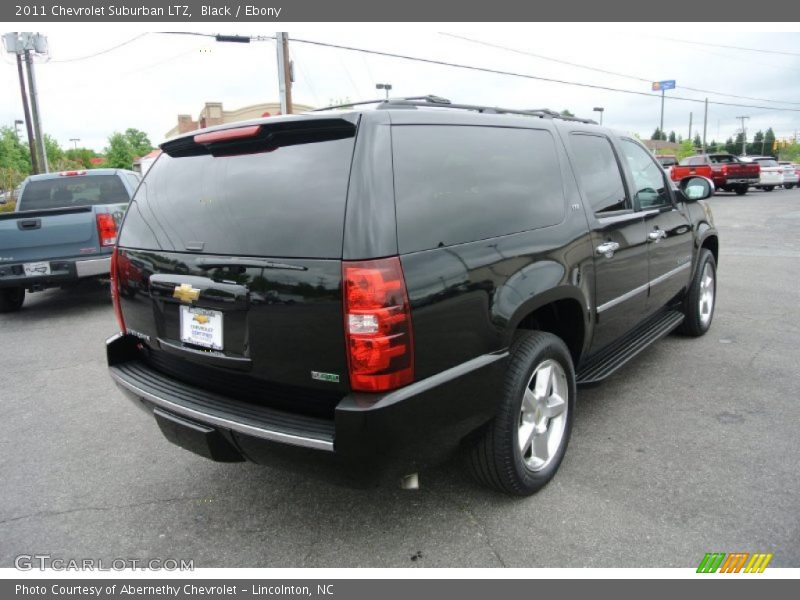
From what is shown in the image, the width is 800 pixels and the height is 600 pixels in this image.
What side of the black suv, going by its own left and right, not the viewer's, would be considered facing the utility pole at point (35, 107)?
left

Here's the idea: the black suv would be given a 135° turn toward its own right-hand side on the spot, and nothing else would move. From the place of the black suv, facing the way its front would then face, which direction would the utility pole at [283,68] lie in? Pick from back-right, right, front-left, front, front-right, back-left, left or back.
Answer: back

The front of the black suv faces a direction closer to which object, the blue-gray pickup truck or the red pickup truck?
the red pickup truck

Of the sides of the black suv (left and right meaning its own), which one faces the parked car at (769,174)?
front

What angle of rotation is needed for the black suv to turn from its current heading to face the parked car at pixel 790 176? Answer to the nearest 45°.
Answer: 0° — it already faces it

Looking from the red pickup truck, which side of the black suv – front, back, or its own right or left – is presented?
front

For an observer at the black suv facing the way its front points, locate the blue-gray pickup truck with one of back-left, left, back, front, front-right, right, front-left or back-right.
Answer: left

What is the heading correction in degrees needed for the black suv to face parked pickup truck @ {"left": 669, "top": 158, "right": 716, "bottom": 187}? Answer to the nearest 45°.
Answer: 0° — it already faces it

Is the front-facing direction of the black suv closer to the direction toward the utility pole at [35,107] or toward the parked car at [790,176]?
the parked car

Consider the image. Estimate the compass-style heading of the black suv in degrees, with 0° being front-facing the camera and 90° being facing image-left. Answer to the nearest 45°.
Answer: approximately 225°
